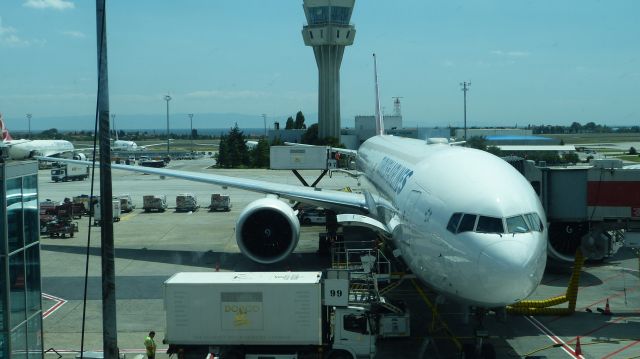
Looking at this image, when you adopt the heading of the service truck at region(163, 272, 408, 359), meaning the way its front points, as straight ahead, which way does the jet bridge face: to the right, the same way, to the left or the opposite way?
the opposite way

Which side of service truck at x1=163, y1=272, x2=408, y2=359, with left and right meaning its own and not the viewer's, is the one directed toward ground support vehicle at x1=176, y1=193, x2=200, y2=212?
left

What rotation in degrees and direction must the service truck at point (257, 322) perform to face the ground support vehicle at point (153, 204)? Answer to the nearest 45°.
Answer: approximately 90° to its left

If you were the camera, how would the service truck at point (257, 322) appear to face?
facing to the right of the viewer

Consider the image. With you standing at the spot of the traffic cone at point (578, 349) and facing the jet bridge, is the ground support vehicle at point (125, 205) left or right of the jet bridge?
left

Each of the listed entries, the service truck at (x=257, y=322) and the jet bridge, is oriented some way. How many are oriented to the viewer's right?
1

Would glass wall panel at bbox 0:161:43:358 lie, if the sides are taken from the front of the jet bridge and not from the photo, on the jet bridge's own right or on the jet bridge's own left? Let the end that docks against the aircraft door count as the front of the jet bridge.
on the jet bridge's own left

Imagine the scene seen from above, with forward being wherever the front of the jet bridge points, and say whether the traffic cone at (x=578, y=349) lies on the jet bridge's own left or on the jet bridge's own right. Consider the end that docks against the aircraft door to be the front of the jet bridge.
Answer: on the jet bridge's own left

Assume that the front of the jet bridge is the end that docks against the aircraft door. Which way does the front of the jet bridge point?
to the viewer's left

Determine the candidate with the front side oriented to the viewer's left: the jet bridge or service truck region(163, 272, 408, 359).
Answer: the jet bridge
